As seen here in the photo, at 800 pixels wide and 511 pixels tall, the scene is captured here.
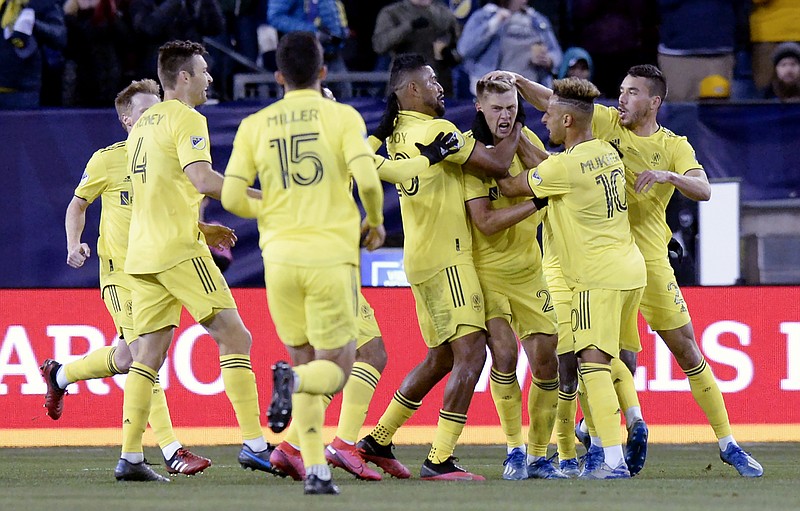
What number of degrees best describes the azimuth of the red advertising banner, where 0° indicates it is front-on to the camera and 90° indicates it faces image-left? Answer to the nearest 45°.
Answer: approximately 0°

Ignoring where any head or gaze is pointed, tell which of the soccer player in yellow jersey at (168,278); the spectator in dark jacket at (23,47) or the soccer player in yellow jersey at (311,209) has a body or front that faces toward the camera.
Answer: the spectator in dark jacket

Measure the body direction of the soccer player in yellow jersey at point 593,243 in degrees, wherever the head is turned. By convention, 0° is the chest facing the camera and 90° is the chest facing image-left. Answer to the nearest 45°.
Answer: approximately 135°

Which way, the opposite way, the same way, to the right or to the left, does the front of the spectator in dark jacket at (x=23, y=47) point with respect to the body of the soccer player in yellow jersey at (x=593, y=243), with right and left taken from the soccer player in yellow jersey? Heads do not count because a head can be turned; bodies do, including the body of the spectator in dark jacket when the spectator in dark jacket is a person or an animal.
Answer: the opposite way

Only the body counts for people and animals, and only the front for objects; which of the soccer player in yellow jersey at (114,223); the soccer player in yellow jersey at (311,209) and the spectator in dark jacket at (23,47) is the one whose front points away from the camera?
the soccer player in yellow jersey at (311,209)

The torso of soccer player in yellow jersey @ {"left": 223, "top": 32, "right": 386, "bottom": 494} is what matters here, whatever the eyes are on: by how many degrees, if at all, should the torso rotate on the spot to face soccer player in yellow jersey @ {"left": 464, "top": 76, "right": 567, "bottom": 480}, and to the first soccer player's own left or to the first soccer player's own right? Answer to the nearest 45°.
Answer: approximately 45° to the first soccer player's own right

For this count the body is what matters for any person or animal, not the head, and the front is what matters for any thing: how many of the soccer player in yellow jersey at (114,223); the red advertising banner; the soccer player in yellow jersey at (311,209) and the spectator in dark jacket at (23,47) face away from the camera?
1

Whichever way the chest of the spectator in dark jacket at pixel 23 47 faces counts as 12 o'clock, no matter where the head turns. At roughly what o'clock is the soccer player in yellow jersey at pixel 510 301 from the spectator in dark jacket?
The soccer player in yellow jersey is roughly at 11 o'clock from the spectator in dark jacket.

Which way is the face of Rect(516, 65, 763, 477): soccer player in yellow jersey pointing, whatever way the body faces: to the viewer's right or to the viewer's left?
to the viewer's left

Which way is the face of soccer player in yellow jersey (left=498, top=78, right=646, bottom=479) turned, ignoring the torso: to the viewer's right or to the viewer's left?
to the viewer's left

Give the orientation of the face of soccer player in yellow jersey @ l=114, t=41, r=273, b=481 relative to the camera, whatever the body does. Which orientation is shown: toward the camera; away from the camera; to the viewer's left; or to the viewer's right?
to the viewer's right

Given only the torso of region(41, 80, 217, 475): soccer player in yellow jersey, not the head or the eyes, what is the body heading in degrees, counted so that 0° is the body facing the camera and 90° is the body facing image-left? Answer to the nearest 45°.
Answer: approximately 315°
